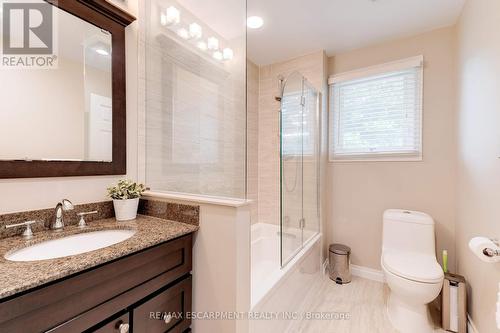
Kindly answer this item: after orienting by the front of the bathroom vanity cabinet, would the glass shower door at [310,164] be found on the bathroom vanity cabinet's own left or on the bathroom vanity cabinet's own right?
on the bathroom vanity cabinet's own left

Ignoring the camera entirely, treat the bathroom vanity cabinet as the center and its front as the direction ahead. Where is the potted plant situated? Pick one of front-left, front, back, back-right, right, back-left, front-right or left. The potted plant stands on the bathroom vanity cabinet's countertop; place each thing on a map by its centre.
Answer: back-left

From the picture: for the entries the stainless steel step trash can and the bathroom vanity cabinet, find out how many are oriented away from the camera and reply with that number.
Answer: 0

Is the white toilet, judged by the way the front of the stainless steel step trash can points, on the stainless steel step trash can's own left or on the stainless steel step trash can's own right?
on the stainless steel step trash can's own left

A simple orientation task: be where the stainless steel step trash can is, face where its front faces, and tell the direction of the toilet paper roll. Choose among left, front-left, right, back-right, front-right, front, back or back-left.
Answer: front-left

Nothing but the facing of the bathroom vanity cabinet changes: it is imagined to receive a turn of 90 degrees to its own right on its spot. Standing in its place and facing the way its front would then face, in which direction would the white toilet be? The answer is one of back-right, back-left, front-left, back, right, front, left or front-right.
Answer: back-left

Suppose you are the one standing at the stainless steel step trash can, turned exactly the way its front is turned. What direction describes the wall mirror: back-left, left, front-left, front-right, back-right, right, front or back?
front-right

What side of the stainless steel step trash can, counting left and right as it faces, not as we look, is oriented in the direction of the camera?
front

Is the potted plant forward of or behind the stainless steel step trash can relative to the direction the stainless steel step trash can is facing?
forward

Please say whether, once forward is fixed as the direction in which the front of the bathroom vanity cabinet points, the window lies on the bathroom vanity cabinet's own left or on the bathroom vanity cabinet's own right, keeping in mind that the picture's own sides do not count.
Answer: on the bathroom vanity cabinet's own left

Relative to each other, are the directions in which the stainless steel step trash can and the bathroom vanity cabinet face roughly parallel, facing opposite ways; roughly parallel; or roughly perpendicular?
roughly perpendicular
